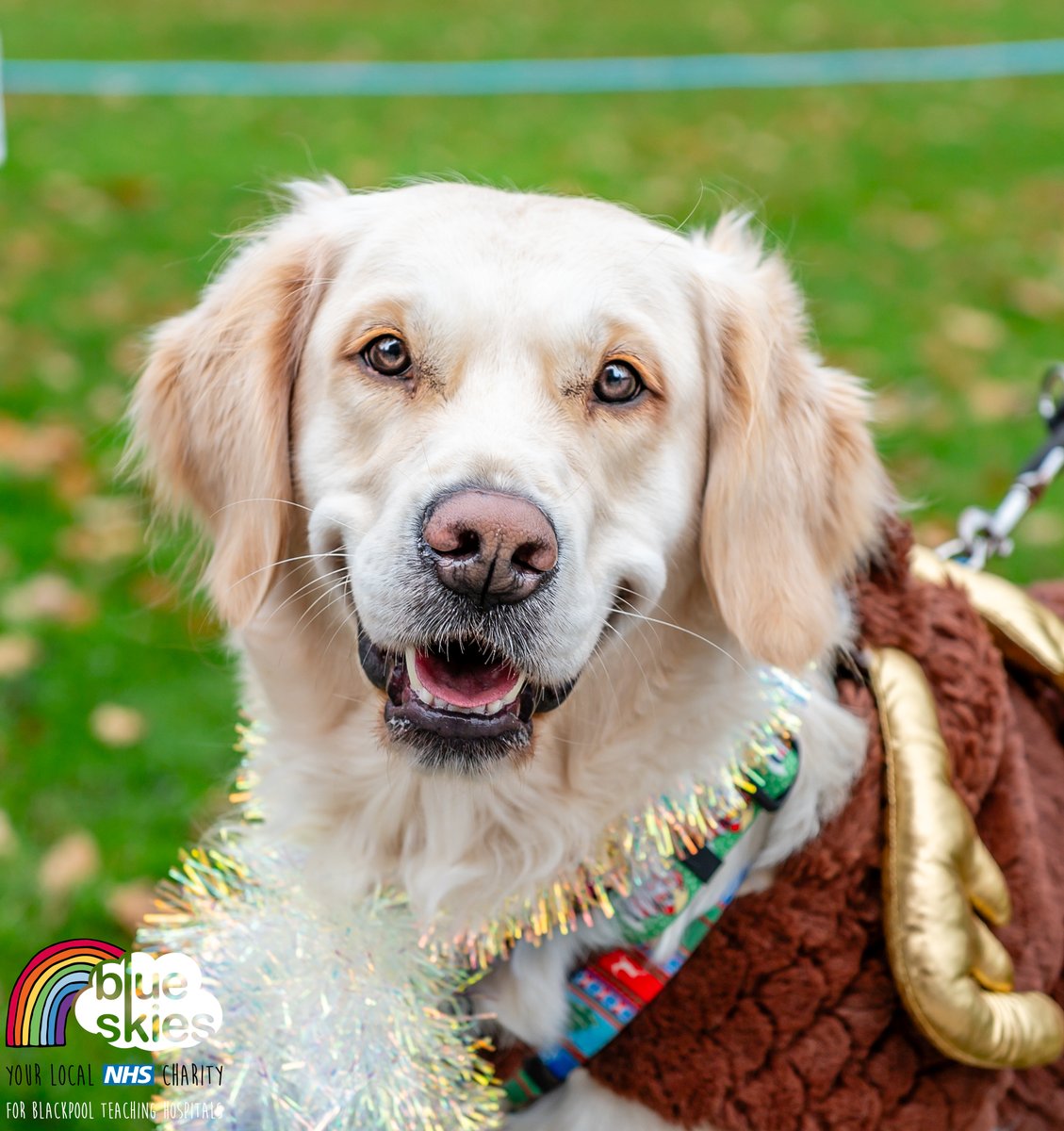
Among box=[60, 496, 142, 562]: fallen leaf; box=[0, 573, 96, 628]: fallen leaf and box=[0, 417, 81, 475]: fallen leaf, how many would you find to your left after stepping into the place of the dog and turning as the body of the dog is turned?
0

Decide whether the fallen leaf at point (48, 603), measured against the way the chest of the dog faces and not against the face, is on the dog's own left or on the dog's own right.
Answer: on the dog's own right

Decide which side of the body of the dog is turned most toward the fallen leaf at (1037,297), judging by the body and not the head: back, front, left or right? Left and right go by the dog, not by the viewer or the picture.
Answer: back

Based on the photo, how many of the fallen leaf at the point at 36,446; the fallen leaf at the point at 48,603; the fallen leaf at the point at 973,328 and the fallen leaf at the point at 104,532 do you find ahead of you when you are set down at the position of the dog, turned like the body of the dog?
0

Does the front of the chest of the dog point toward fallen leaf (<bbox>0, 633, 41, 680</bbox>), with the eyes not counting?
no

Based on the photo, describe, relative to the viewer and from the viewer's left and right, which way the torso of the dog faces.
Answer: facing the viewer

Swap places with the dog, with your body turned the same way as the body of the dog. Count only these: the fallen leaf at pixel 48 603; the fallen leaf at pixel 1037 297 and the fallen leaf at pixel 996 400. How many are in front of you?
0

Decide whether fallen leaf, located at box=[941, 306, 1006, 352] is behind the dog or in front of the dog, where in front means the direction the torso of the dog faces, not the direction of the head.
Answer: behind

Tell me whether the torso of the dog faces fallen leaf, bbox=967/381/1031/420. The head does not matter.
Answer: no

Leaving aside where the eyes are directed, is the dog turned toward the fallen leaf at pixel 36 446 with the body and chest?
no

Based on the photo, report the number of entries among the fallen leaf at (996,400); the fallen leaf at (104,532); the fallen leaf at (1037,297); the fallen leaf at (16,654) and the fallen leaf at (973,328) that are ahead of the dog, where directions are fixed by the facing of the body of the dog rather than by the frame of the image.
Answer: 0
